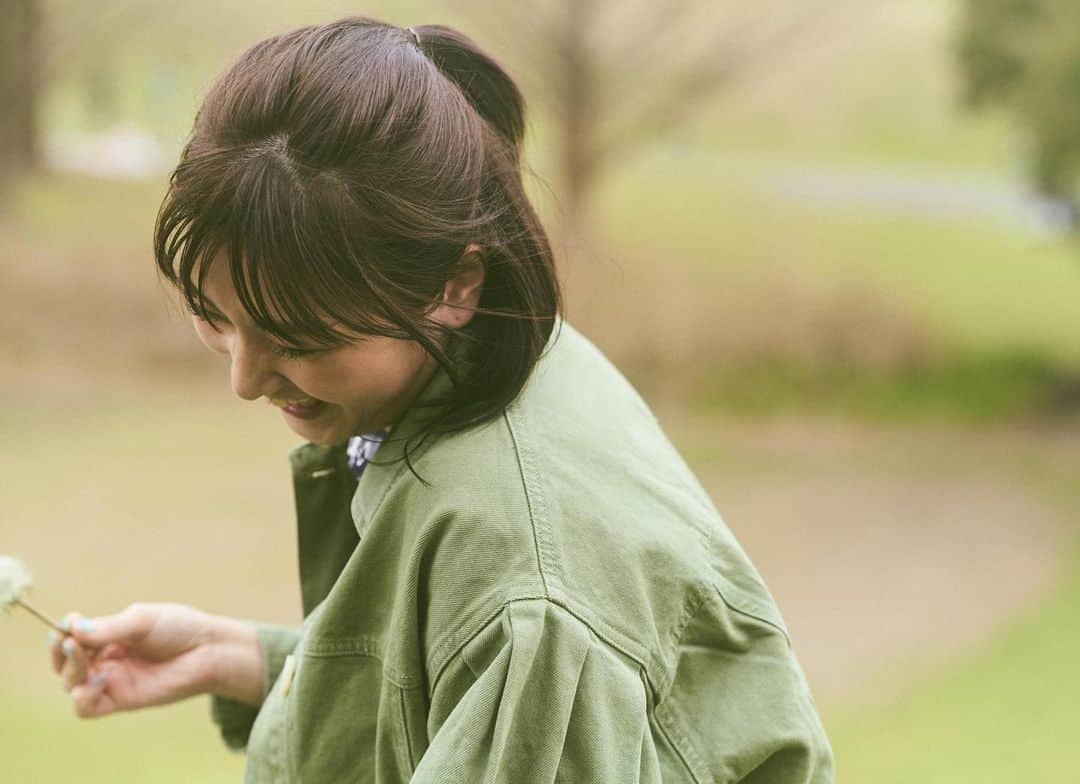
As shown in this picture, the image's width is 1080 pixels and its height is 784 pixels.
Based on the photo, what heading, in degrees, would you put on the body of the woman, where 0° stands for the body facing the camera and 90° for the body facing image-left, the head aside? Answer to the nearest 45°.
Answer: approximately 90°

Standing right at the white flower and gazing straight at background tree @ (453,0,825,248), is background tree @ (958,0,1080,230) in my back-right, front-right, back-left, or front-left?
front-right
